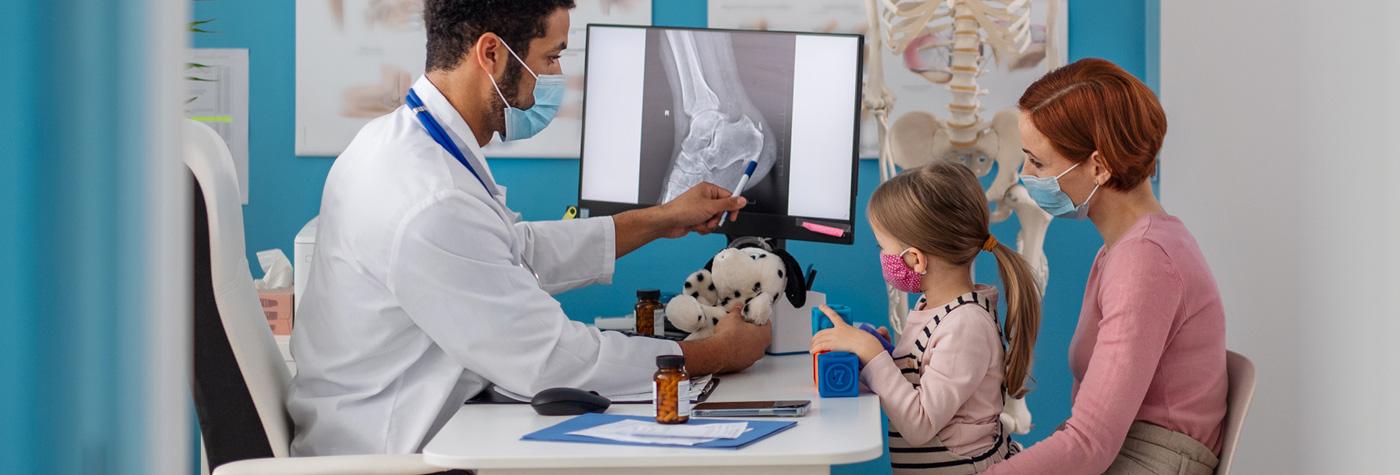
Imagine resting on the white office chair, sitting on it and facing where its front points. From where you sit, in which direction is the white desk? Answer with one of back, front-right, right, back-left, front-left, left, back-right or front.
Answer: front-right

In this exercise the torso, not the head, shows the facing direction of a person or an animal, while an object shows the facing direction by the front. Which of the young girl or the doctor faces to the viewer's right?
the doctor

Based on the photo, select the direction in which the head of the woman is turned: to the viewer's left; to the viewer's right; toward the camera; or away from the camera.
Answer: to the viewer's left

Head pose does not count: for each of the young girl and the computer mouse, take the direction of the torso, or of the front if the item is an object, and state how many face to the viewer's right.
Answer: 1

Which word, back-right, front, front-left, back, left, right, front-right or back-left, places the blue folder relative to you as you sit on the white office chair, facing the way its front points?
front-right

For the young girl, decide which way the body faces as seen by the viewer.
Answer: to the viewer's left

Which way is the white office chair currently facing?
to the viewer's right

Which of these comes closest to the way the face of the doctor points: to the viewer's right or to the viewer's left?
to the viewer's right

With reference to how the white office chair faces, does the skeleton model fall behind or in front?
in front

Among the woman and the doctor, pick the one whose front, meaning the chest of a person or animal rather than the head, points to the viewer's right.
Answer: the doctor

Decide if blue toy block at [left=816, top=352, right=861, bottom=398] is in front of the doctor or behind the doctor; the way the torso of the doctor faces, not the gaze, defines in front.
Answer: in front

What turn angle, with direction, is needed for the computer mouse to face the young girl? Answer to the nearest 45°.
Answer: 0° — it already faces them

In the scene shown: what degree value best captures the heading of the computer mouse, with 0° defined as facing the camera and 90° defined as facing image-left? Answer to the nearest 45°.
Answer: approximately 270°

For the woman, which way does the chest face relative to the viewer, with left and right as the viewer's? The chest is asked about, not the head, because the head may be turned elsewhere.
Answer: facing to the left of the viewer

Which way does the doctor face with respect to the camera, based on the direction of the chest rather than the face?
to the viewer's right

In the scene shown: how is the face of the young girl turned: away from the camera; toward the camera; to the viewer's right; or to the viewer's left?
to the viewer's left
